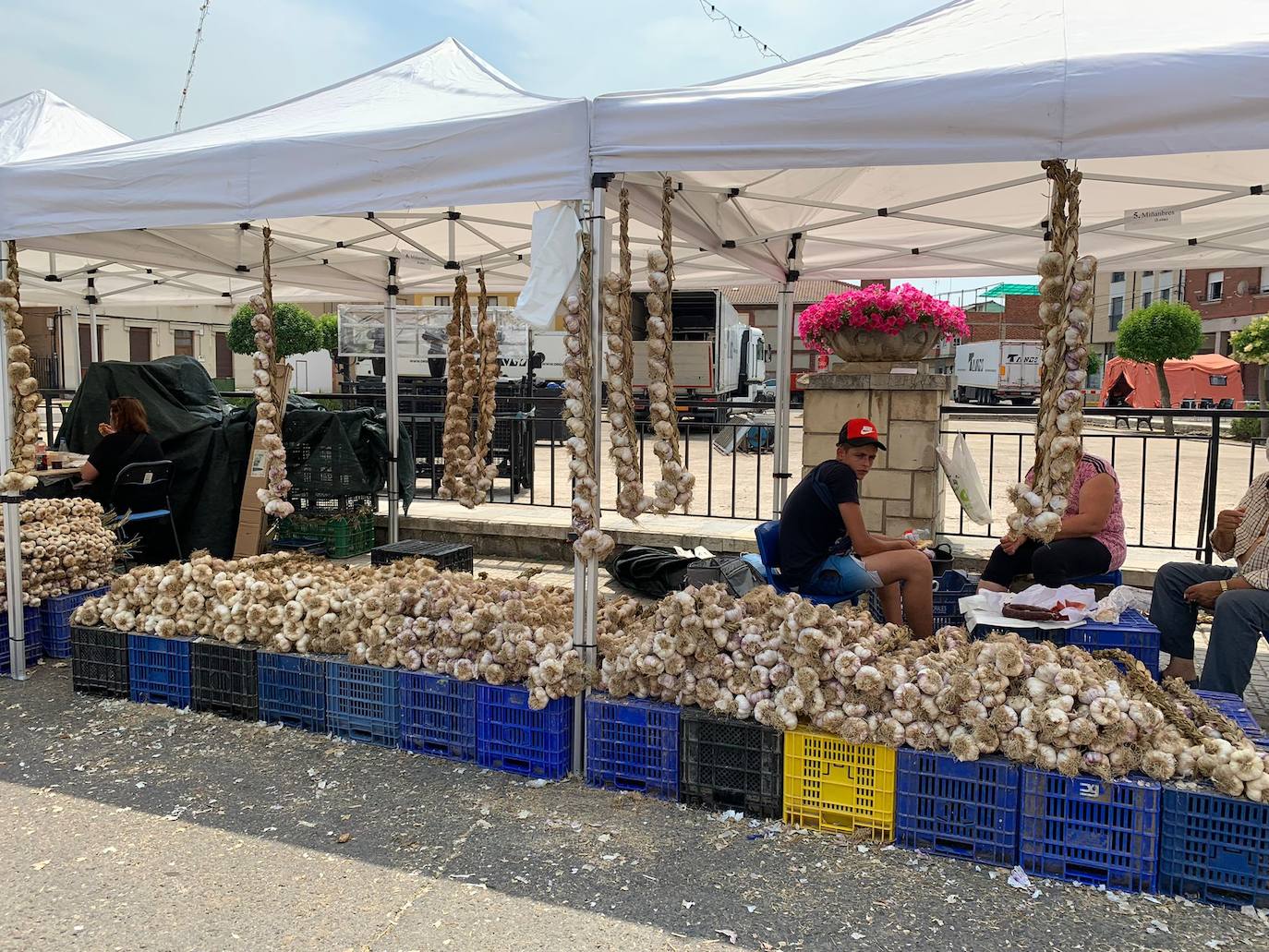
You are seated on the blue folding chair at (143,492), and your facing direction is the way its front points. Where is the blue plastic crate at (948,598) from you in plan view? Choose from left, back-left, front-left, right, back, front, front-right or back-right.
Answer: back

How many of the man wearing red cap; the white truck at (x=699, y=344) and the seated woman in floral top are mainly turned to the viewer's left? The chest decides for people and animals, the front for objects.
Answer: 1

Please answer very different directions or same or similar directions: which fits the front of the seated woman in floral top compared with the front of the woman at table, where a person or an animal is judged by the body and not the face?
same or similar directions

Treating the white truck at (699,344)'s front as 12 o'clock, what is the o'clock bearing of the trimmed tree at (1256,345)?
The trimmed tree is roughly at 1 o'clock from the white truck.

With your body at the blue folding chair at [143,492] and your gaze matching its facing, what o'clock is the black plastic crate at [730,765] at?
The black plastic crate is roughly at 7 o'clock from the blue folding chair.

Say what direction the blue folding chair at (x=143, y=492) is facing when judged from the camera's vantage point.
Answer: facing away from the viewer and to the left of the viewer

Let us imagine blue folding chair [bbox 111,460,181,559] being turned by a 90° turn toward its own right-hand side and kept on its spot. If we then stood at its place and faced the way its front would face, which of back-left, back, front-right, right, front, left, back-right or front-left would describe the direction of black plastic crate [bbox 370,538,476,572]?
right

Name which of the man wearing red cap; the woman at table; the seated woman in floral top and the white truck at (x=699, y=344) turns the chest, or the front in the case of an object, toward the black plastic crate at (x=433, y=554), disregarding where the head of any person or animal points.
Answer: the seated woman in floral top

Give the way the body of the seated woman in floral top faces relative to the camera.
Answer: to the viewer's left

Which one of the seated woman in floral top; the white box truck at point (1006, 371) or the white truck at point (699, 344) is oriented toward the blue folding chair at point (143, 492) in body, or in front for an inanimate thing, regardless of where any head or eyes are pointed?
the seated woman in floral top

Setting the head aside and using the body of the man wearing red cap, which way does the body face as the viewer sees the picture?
to the viewer's right

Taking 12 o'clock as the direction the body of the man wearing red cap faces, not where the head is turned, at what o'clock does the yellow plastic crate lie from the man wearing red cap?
The yellow plastic crate is roughly at 3 o'clock from the man wearing red cap.

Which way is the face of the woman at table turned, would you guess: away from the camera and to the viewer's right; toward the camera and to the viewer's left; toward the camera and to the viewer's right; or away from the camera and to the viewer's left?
away from the camera and to the viewer's left

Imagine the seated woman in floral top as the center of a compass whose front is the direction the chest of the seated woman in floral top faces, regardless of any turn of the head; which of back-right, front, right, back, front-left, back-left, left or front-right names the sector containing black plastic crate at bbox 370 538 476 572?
front

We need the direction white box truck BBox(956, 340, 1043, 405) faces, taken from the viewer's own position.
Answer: facing away from the viewer and to the left of the viewer
